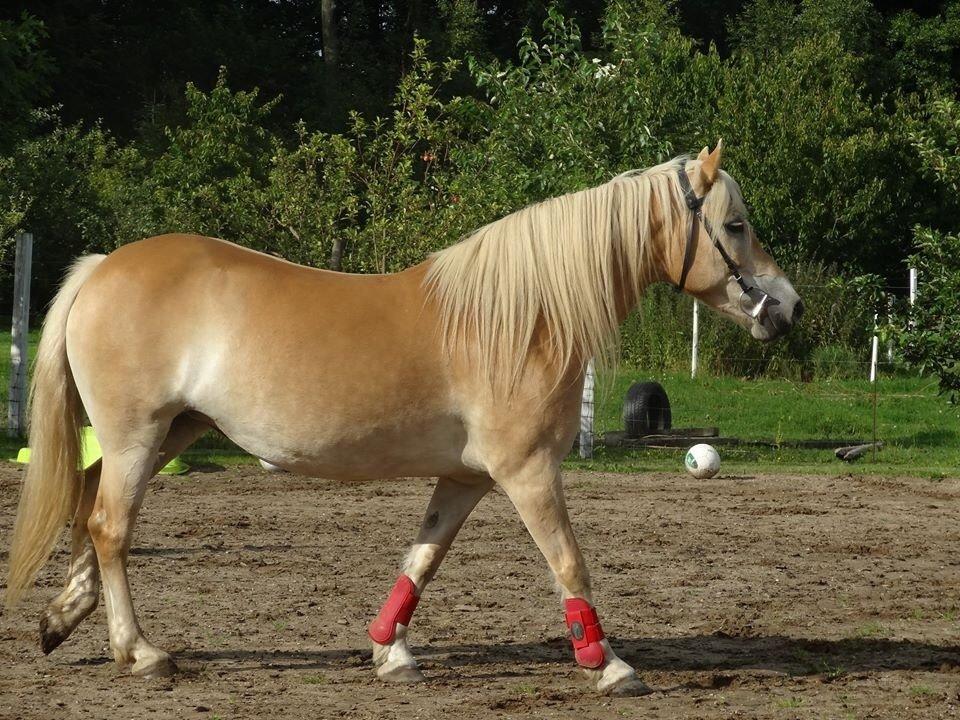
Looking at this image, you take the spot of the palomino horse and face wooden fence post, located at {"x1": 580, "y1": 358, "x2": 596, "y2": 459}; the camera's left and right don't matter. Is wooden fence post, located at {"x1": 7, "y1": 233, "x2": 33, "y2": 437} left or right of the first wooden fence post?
left

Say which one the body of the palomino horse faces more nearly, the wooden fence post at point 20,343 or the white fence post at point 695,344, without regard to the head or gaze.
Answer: the white fence post

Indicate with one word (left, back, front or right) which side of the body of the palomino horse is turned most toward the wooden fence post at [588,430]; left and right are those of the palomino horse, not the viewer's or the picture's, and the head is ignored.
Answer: left

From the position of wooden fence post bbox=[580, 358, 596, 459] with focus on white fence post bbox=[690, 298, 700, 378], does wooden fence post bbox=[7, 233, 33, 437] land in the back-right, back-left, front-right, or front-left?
back-left

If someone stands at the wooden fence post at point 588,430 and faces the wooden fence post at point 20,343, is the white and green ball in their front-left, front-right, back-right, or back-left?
back-left

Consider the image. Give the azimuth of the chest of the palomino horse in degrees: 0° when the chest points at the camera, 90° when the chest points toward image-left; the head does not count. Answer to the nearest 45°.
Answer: approximately 270°

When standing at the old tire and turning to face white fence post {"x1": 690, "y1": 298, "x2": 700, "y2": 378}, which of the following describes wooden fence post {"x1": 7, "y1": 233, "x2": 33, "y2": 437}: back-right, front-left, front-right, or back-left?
back-left

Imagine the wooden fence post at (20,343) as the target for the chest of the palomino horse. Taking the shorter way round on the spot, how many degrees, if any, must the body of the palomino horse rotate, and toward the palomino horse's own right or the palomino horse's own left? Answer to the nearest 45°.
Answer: approximately 135° to the palomino horse's own left

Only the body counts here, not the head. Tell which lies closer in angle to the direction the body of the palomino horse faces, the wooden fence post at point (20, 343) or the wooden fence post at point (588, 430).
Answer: the wooden fence post at point (588, 430)
